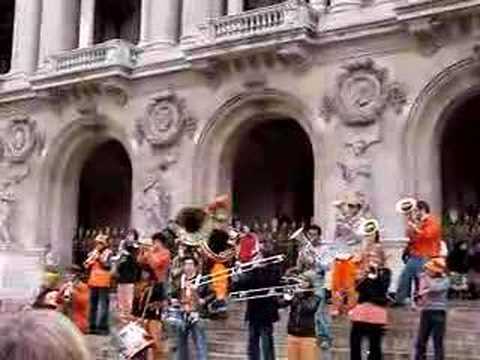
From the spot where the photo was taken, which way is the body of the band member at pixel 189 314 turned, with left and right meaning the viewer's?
facing the viewer

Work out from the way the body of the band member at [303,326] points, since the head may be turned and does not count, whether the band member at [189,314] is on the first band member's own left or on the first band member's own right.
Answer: on the first band member's own right

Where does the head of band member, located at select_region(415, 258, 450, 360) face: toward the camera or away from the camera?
toward the camera

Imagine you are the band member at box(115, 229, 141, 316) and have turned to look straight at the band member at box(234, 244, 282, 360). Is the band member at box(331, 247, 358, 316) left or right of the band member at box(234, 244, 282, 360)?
left

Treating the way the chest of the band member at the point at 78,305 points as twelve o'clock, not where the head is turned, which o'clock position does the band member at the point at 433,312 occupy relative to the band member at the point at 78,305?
the band member at the point at 433,312 is roughly at 8 o'clock from the band member at the point at 78,305.

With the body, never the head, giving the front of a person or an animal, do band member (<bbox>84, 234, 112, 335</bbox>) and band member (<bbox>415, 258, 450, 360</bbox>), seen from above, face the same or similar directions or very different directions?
same or similar directions

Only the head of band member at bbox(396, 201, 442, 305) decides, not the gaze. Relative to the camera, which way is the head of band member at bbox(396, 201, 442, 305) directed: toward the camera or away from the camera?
toward the camera

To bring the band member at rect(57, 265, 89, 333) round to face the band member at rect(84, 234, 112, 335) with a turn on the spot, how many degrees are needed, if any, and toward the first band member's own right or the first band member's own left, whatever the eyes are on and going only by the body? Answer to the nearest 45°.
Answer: approximately 135° to the first band member's own left

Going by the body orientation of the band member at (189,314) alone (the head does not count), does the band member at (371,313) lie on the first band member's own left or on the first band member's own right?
on the first band member's own left

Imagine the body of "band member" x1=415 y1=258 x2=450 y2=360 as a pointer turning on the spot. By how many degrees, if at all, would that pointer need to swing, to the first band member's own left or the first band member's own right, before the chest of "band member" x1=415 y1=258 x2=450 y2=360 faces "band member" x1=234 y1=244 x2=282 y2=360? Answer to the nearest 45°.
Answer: approximately 45° to the first band member's own right

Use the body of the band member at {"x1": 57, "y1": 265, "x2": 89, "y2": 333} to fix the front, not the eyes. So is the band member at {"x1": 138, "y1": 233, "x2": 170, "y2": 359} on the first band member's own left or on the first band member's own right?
on the first band member's own left
